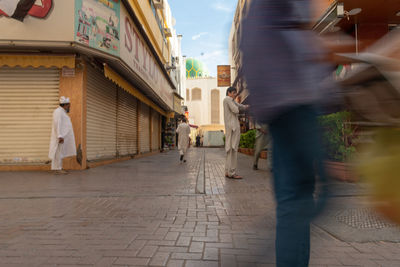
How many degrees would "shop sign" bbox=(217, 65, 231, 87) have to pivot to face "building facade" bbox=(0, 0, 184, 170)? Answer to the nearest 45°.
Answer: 0° — it already faces it
